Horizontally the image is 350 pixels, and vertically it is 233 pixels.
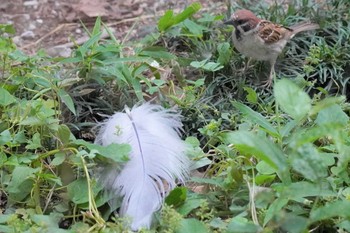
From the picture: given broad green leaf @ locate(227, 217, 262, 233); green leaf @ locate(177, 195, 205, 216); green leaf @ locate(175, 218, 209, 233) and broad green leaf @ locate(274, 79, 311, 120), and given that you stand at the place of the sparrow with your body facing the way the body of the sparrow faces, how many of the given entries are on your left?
4

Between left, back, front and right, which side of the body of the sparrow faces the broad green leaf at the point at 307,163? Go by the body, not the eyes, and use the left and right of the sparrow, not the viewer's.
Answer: left

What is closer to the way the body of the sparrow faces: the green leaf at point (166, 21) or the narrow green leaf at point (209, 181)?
the green leaf

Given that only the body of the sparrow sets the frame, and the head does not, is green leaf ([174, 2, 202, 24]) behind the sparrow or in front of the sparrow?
in front

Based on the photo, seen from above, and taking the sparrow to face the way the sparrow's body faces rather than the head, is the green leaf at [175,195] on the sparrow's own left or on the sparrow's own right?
on the sparrow's own left

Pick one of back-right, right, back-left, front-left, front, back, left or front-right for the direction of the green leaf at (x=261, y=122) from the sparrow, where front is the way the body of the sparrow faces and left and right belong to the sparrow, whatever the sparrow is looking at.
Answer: left

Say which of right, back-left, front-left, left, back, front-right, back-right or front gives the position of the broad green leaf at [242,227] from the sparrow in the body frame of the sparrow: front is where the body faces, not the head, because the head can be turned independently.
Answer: left

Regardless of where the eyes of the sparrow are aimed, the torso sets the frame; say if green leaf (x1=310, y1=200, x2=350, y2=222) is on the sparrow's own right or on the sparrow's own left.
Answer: on the sparrow's own left

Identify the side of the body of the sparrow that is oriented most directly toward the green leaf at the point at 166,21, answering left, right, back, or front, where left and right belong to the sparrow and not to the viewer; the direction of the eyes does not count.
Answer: front

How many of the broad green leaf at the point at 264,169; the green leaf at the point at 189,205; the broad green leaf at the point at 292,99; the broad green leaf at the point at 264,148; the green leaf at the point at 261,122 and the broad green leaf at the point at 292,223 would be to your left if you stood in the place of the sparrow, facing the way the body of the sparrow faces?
6

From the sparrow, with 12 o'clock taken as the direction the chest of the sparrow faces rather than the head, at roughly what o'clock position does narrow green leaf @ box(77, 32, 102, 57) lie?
The narrow green leaf is roughly at 1 o'clock from the sparrow.

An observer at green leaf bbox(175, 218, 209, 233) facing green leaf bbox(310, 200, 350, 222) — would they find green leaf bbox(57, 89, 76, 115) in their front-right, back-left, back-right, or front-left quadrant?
back-left

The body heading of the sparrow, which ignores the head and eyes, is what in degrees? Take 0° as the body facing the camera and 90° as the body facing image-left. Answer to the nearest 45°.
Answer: approximately 90°

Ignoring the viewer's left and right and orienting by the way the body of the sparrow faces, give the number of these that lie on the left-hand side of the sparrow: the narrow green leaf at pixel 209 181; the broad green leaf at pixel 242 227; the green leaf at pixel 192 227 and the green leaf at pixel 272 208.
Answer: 4

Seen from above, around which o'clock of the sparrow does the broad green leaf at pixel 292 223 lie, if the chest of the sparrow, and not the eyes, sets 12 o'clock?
The broad green leaf is roughly at 9 o'clock from the sparrow.

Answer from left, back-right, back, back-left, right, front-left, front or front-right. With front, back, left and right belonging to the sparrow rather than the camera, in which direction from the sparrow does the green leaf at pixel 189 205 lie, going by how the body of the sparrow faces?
left

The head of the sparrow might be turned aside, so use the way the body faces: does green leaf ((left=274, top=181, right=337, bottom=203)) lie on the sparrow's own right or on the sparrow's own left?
on the sparrow's own left

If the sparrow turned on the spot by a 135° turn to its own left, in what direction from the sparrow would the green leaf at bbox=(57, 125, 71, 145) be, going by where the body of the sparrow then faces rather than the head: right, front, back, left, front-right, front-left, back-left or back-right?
right
